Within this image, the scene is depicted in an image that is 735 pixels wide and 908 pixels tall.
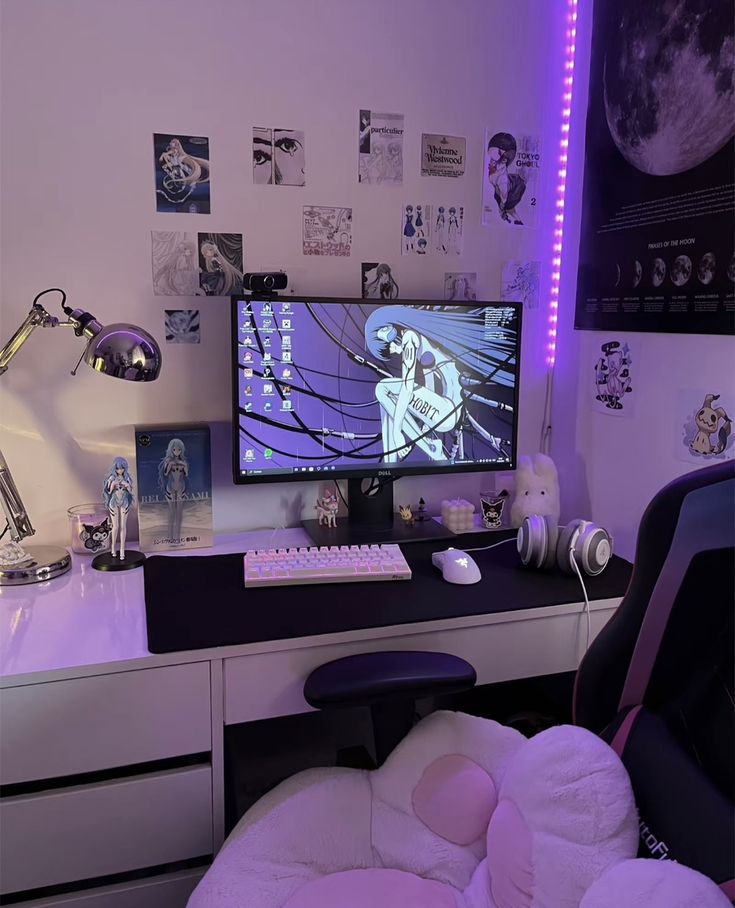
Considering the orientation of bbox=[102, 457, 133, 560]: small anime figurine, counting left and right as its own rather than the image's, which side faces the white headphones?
left

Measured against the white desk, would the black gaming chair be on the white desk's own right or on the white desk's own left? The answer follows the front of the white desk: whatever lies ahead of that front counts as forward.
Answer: on the white desk's own left

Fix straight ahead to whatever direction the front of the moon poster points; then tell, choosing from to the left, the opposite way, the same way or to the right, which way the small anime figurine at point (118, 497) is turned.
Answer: to the left

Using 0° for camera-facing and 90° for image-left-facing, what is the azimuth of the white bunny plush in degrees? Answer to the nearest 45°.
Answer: approximately 0°

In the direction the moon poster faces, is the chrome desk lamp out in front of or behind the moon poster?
in front

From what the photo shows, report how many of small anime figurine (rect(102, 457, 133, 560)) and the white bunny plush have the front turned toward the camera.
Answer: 2
